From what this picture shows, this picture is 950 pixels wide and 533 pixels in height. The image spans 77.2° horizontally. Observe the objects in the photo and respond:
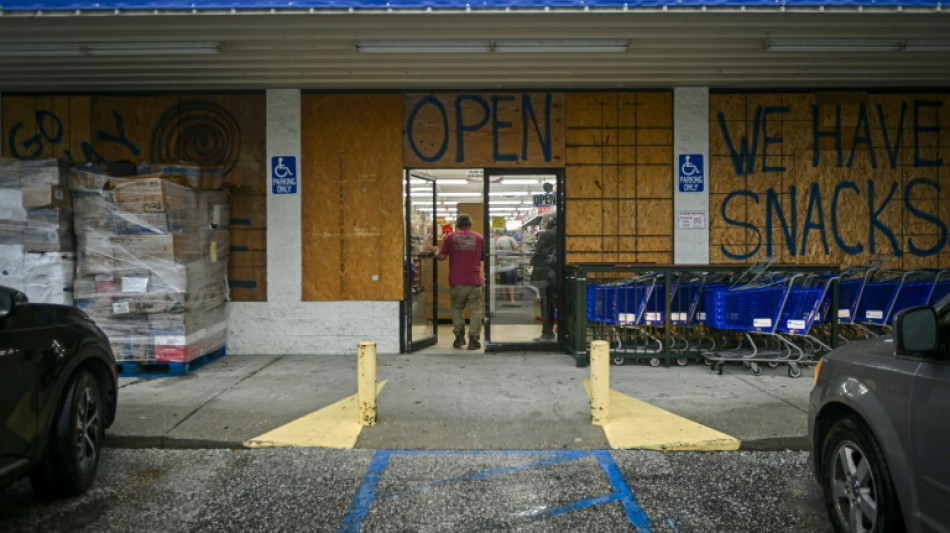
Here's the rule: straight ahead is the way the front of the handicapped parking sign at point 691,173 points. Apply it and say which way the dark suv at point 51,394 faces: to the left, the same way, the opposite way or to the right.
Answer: the opposite way

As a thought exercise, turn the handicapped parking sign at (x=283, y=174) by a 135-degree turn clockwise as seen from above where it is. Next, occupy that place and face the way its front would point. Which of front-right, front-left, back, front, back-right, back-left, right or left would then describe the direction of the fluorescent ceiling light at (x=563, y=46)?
back

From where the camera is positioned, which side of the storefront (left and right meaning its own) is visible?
front

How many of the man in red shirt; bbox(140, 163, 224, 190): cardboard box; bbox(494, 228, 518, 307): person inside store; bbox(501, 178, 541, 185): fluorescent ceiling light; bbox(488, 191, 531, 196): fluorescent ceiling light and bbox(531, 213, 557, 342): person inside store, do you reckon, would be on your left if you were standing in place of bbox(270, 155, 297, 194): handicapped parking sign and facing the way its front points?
5

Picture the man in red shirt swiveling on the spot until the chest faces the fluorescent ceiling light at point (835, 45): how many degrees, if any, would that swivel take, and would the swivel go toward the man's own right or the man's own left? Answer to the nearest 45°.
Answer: approximately 135° to the man's own right

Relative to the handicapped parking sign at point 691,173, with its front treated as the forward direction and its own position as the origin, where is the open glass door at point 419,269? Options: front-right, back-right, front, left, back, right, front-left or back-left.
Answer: right

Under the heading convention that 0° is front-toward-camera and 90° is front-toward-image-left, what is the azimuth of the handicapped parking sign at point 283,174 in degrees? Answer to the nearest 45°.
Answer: approximately 0°

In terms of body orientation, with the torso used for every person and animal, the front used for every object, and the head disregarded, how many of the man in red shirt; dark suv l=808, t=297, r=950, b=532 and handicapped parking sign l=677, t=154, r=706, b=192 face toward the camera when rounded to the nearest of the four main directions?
1

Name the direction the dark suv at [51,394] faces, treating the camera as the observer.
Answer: facing away from the viewer and to the right of the viewer

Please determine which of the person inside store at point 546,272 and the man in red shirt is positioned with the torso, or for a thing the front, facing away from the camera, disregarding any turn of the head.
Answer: the man in red shirt

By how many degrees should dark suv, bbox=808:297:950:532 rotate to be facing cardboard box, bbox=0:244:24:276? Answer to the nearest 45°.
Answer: approximately 45° to its left

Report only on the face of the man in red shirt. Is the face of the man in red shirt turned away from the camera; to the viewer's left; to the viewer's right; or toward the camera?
away from the camera

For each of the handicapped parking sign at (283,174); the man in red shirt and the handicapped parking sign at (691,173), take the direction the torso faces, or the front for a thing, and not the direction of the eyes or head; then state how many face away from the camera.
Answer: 1

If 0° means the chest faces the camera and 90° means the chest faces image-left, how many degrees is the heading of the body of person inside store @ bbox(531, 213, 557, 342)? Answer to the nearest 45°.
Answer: approximately 90°

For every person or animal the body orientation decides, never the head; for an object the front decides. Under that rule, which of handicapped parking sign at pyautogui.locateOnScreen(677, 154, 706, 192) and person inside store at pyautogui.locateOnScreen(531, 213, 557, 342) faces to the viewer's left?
the person inside store

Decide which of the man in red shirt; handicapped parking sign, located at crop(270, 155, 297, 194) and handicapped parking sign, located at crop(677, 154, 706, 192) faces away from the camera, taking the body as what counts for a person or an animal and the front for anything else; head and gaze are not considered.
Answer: the man in red shirt

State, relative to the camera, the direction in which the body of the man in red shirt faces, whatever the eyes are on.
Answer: away from the camera
